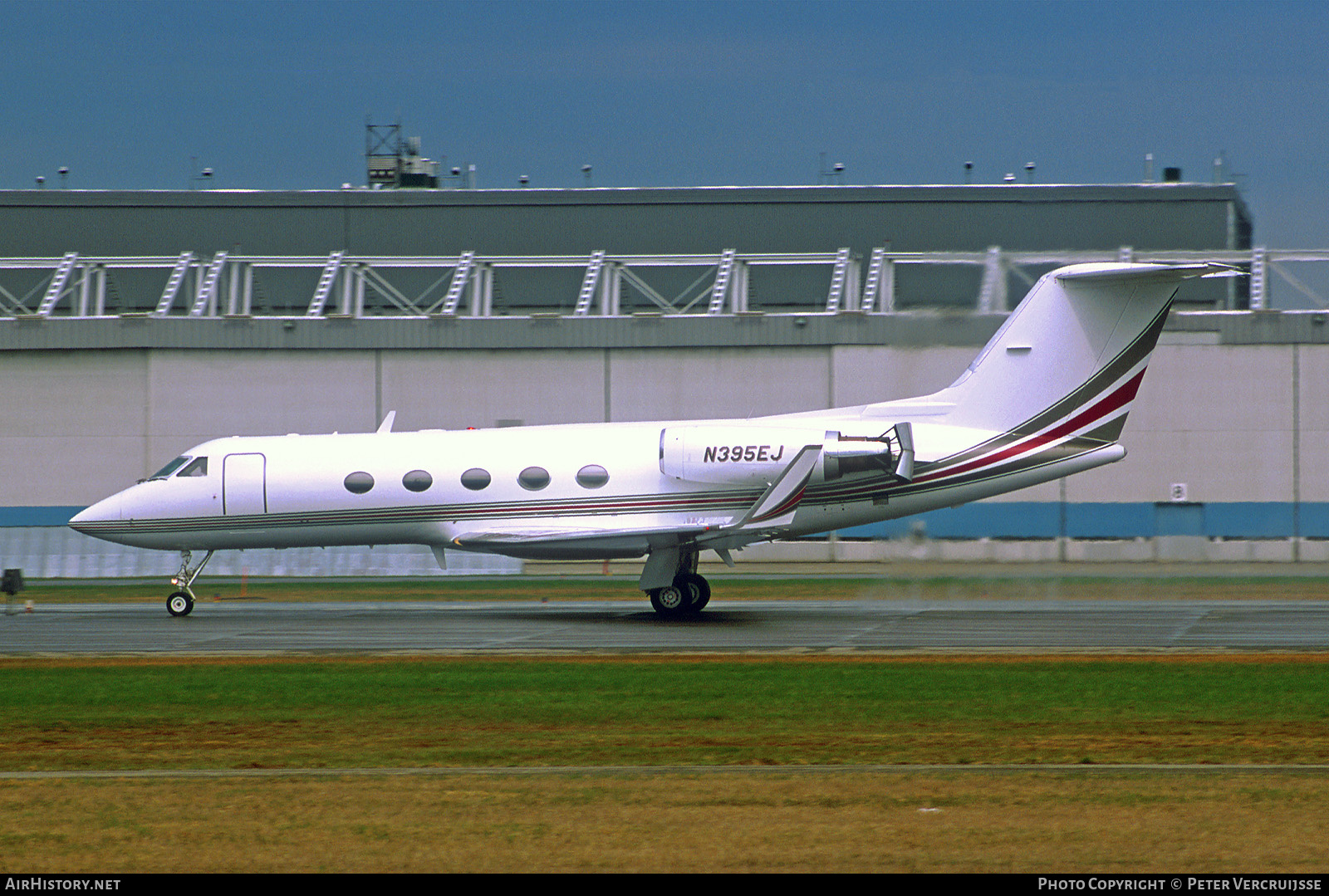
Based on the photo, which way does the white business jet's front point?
to the viewer's left

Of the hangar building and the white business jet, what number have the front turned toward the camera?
1

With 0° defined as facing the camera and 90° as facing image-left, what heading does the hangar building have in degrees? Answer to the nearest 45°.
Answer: approximately 0°

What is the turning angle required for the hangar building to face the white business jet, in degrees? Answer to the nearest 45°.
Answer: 0° — it already faces it

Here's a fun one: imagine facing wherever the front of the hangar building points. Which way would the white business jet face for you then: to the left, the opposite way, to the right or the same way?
to the right

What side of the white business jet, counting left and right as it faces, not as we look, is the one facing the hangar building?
right
